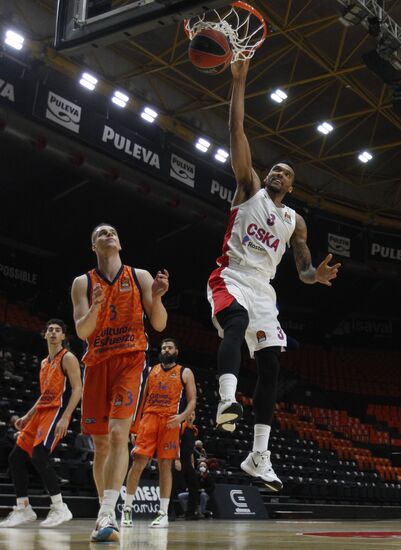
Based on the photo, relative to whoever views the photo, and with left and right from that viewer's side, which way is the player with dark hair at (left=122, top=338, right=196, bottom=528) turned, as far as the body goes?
facing the viewer and to the left of the viewer

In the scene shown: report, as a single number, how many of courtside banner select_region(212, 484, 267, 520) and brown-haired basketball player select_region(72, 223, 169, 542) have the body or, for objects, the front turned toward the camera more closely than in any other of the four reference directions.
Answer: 2

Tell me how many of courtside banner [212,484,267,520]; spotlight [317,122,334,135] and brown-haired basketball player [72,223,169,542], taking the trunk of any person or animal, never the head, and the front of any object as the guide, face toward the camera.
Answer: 3

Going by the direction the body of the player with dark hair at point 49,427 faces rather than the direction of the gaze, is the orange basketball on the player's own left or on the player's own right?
on the player's own left
